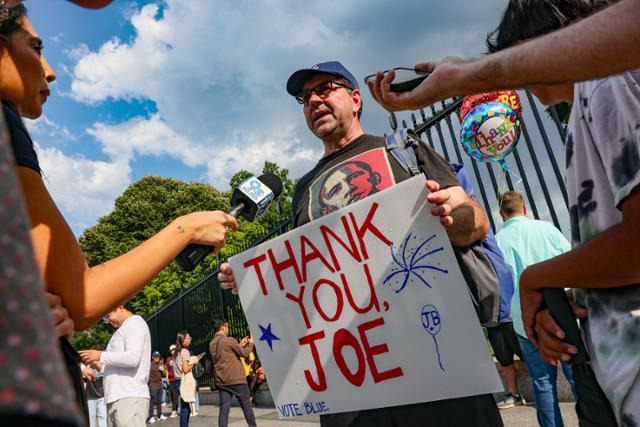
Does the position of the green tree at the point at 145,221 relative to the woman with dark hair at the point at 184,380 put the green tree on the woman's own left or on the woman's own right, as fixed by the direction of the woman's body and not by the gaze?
on the woman's own left

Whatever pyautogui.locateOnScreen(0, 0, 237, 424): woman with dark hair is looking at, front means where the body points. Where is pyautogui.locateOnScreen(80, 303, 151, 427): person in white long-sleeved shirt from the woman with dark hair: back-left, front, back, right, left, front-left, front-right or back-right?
left

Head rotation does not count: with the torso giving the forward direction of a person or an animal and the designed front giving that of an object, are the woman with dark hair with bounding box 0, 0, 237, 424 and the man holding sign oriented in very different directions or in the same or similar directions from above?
very different directions

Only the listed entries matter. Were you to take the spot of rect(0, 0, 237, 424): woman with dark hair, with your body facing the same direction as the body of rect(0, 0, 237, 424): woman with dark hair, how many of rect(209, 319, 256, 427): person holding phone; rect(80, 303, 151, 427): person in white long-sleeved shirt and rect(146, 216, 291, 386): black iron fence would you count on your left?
3

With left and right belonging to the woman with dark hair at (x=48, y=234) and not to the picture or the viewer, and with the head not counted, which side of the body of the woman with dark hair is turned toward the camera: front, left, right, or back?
right

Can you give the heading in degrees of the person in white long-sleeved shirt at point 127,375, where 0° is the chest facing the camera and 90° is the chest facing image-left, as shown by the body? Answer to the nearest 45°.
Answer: approximately 90°

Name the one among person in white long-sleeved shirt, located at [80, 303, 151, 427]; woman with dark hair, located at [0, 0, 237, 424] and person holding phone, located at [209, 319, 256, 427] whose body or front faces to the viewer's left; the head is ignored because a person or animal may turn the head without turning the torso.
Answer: the person in white long-sleeved shirt

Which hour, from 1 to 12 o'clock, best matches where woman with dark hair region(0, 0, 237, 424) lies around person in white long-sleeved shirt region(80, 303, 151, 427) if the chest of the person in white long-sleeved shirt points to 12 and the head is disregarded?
The woman with dark hair is roughly at 9 o'clock from the person in white long-sleeved shirt.

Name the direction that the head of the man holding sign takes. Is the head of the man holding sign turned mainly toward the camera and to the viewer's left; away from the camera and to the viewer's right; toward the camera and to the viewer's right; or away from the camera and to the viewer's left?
toward the camera and to the viewer's left

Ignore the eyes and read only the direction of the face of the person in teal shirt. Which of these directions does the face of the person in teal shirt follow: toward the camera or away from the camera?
away from the camera
